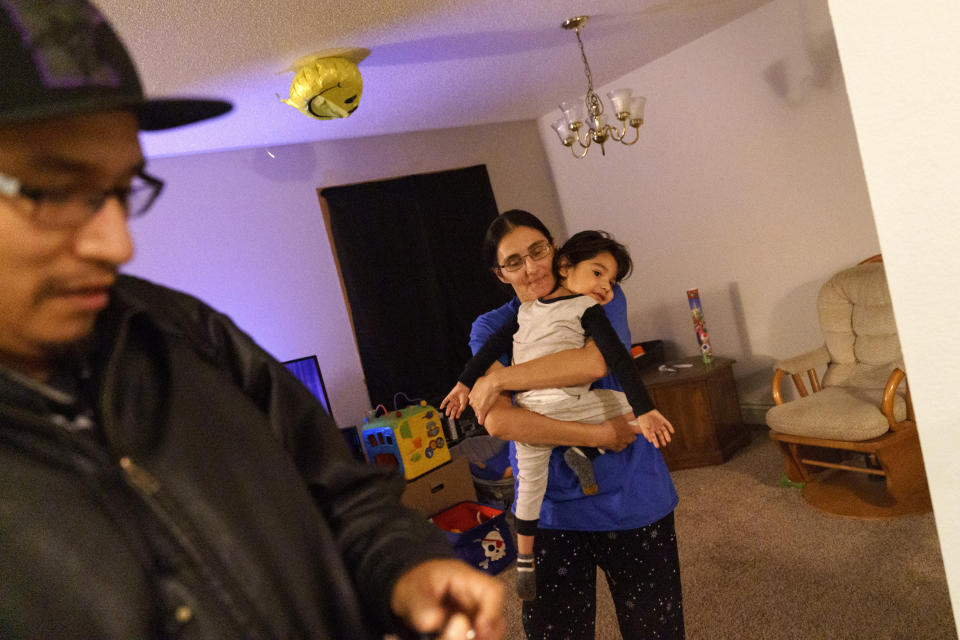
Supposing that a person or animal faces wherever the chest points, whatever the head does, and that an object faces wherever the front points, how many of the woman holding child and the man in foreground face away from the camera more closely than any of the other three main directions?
0

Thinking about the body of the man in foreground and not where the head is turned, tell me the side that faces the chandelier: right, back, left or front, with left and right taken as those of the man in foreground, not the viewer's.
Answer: left

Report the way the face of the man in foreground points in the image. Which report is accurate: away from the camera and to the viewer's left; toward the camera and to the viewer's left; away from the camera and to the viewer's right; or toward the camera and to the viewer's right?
toward the camera and to the viewer's right

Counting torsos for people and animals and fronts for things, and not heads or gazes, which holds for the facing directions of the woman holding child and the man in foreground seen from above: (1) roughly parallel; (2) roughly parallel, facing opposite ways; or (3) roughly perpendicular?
roughly perpendicular

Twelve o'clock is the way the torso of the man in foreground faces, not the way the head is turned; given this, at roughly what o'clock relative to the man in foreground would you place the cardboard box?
The cardboard box is roughly at 8 o'clock from the man in foreground.

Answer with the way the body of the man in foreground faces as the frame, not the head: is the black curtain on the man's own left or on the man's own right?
on the man's own left

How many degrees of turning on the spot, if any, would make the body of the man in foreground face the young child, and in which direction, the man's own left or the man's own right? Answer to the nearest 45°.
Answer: approximately 90° to the man's own left

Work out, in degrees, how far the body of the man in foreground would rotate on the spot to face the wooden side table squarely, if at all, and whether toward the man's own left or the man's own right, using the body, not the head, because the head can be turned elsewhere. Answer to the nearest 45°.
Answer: approximately 90° to the man's own left

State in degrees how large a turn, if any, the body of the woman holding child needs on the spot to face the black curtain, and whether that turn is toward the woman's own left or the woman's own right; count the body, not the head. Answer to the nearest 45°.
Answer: approximately 180°

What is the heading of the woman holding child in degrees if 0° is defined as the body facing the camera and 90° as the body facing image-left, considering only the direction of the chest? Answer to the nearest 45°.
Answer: approximately 0°

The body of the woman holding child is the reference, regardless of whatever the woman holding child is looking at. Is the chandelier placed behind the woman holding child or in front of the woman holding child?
behind
